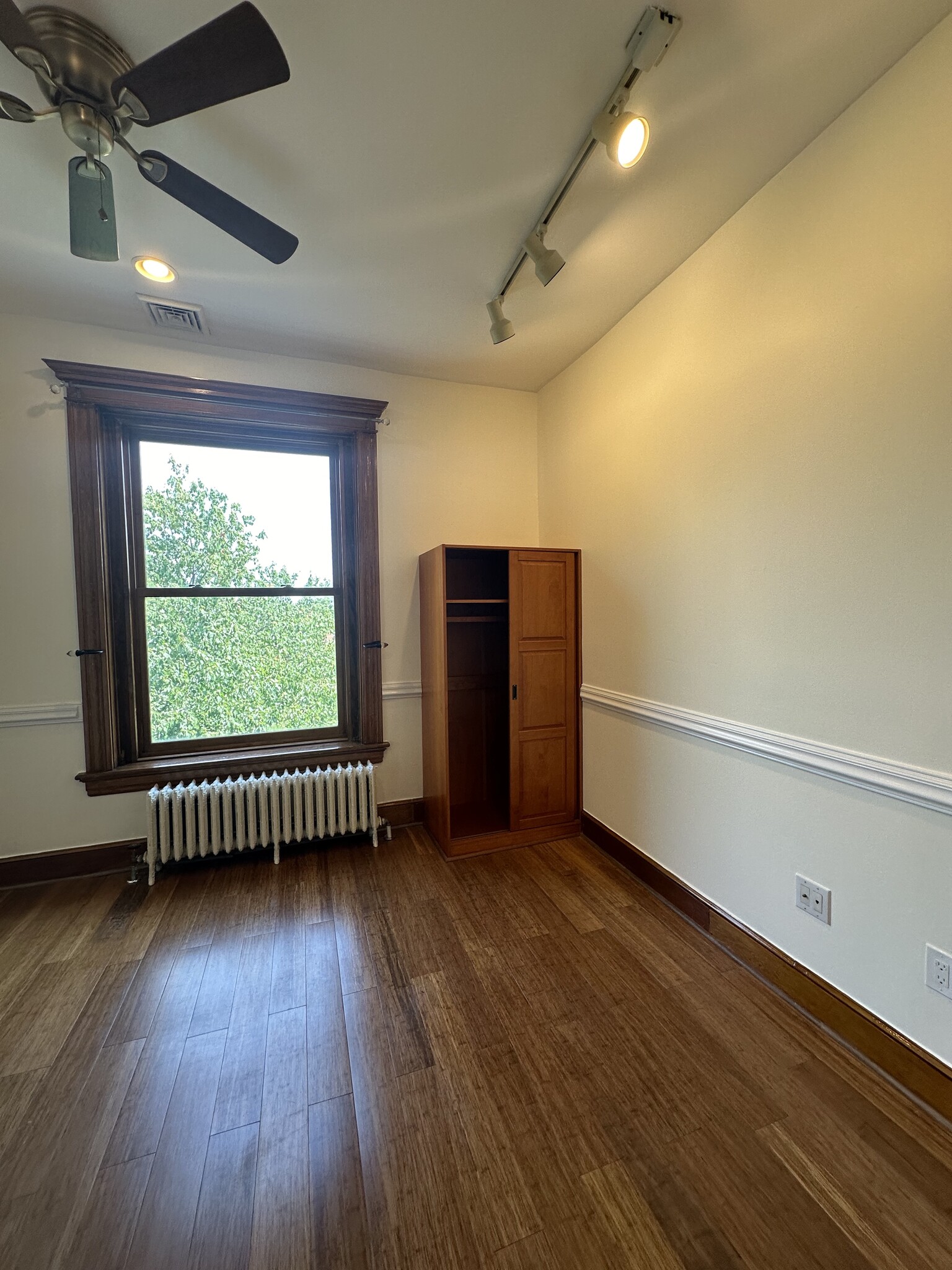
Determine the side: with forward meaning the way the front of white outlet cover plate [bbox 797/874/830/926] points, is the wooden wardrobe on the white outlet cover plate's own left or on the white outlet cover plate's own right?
on the white outlet cover plate's own right

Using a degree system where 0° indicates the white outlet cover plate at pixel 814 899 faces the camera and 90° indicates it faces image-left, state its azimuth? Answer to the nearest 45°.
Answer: approximately 45°

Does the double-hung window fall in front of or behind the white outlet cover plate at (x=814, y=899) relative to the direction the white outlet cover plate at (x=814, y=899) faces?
in front

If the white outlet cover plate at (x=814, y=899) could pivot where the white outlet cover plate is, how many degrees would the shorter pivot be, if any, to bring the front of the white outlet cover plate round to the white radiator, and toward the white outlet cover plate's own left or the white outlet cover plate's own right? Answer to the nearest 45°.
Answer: approximately 45° to the white outlet cover plate's own right

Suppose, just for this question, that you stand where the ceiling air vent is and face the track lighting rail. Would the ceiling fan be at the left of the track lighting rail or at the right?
right

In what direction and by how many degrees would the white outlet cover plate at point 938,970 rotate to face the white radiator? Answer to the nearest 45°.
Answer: approximately 45° to its right

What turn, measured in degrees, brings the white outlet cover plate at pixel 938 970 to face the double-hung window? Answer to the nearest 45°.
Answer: approximately 45° to its right

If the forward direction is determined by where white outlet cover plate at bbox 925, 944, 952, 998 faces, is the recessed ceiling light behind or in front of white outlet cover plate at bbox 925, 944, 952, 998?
in front

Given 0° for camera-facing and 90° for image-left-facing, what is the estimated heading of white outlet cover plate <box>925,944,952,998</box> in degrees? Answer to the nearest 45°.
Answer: approximately 45°

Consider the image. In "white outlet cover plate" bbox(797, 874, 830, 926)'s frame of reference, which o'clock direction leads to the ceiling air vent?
The ceiling air vent is roughly at 1 o'clock from the white outlet cover plate.
